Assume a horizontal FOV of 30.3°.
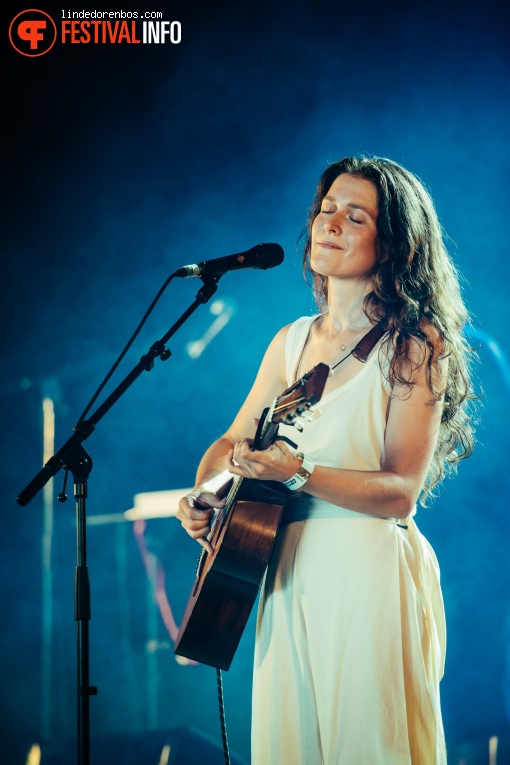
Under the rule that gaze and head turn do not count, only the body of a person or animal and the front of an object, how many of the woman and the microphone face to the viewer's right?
1

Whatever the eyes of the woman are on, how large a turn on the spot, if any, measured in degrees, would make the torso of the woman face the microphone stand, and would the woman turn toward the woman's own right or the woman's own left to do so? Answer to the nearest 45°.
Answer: approximately 45° to the woman's own right

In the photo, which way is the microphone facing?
to the viewer's right
